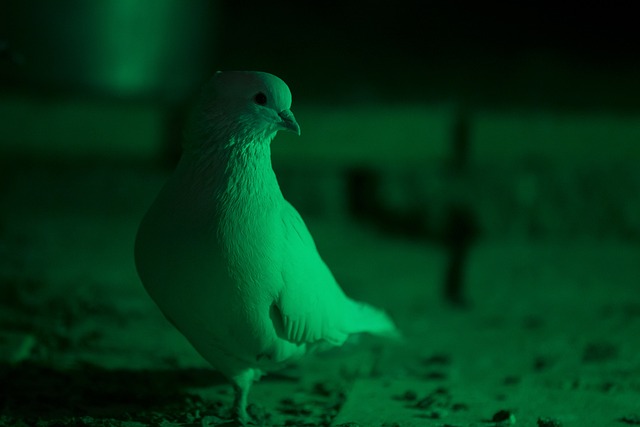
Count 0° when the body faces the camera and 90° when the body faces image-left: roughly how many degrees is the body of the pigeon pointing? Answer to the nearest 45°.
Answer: approximately 45°

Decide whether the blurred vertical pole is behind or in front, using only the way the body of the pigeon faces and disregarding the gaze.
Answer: behind
